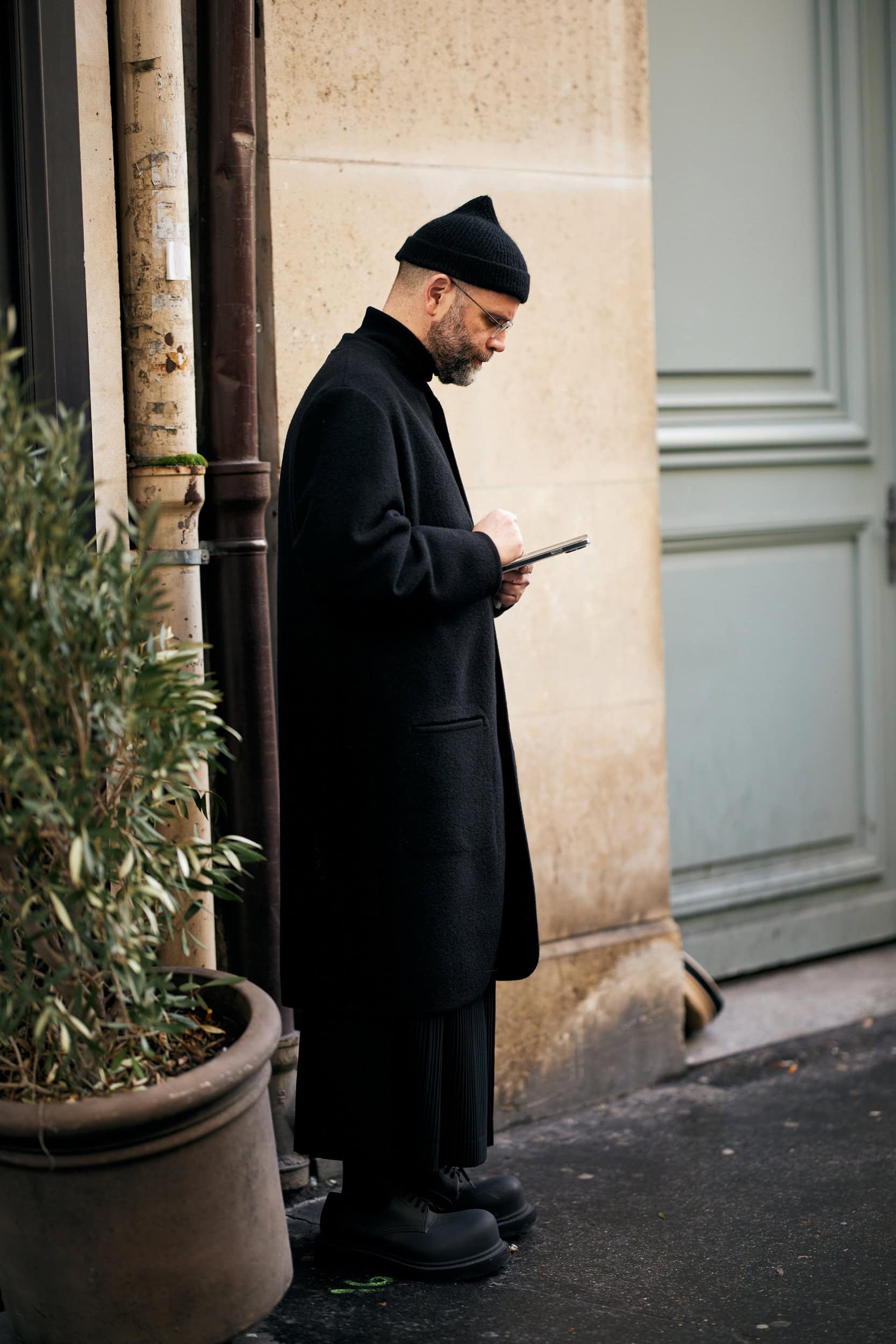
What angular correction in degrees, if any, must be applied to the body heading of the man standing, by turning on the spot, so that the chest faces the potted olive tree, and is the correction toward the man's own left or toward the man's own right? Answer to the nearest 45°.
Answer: approximately 135° to the man's own right

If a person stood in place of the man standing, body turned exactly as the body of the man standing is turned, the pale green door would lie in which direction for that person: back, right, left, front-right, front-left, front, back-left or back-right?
front-left

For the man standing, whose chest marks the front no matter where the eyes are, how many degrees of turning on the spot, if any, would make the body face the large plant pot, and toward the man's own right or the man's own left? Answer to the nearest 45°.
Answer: approximately 135° to the man's own right

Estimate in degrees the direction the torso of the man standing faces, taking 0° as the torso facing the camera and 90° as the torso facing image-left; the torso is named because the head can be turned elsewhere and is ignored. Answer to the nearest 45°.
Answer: approximately 270°

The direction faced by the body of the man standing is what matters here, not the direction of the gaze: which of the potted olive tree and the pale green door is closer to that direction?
the pale green door

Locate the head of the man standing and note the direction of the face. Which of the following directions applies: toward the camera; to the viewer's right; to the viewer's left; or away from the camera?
to the viewer's right
